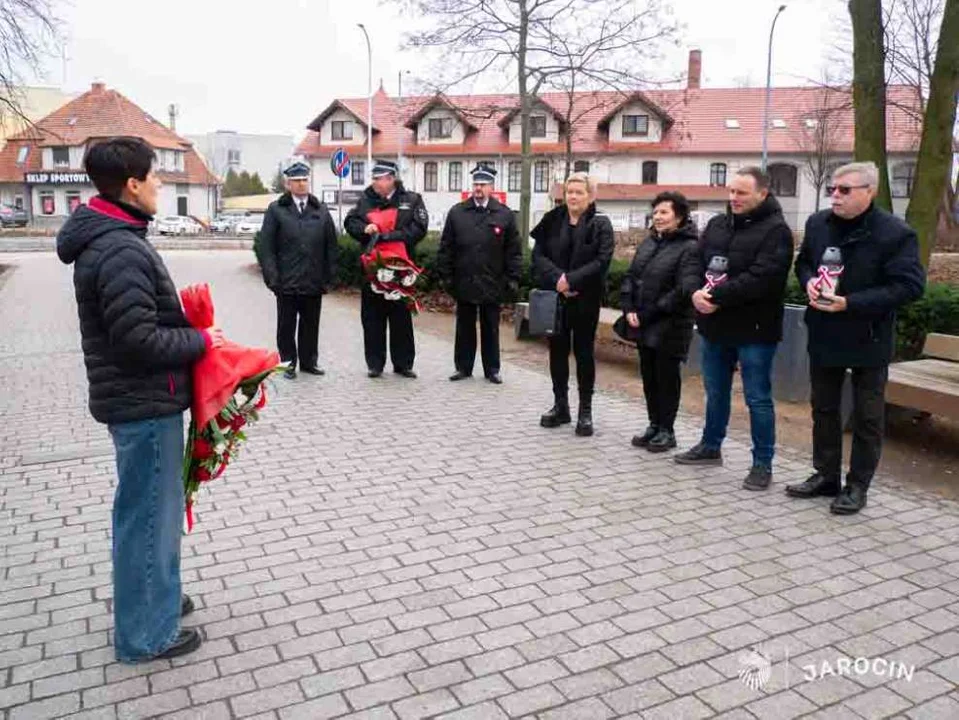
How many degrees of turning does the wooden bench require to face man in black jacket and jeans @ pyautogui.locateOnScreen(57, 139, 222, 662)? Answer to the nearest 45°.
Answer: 0° — it already faces them

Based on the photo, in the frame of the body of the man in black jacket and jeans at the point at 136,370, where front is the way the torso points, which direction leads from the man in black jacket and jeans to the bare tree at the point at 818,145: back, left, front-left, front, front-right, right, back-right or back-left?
front-left

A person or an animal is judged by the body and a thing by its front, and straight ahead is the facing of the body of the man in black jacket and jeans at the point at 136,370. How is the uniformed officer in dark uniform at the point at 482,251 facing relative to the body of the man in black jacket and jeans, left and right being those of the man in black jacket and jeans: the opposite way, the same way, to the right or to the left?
to the right

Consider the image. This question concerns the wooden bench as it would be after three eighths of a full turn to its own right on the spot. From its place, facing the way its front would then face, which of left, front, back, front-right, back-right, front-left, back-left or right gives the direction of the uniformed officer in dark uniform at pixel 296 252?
left

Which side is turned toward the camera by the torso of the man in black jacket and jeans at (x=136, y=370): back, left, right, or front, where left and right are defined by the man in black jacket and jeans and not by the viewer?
right

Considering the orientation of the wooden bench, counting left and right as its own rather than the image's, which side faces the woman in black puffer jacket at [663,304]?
front

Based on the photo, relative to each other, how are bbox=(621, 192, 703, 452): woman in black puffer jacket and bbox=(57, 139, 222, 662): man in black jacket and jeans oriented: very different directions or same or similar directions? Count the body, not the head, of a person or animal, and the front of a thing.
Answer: very different directions

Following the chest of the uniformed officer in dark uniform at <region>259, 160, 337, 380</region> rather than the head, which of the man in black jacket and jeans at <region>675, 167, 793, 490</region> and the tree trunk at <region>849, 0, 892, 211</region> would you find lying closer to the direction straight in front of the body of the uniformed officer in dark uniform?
the man in black jacket and jeans

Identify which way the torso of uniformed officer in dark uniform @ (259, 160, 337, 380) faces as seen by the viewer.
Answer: toward the camera

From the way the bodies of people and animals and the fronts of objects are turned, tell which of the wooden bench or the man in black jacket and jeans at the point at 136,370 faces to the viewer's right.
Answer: the man in black jacket and jeans

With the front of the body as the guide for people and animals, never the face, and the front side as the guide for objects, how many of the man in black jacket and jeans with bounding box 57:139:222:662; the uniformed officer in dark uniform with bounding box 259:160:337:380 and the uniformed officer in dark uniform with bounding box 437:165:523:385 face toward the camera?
2
